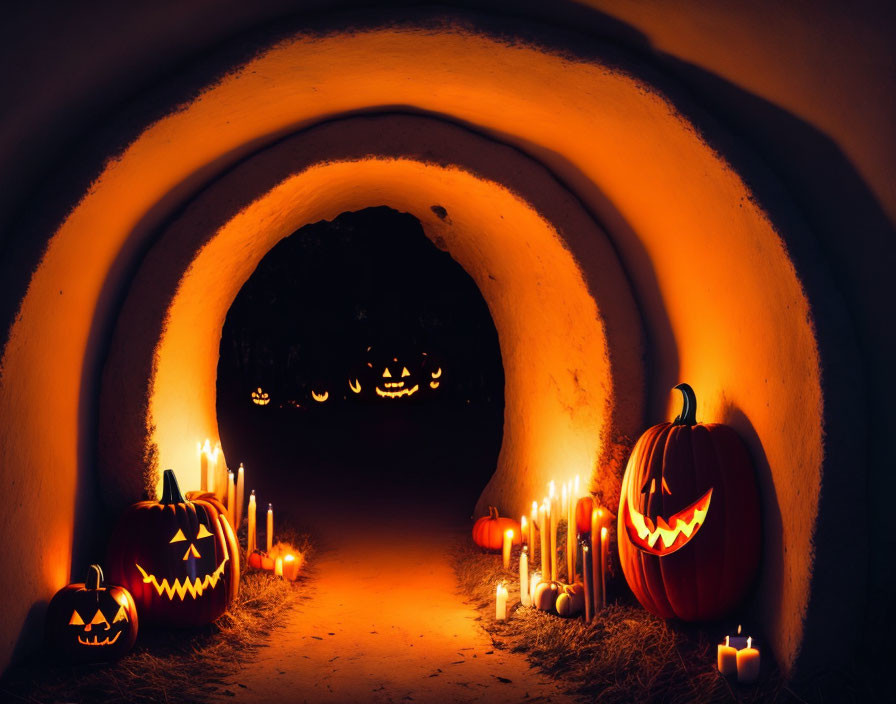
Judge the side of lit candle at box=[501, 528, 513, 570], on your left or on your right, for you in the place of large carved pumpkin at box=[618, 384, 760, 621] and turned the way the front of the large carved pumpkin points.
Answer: on your right

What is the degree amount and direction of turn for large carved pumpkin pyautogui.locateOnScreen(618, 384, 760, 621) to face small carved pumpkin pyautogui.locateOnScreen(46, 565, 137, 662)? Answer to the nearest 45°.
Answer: approximately 45° to its right

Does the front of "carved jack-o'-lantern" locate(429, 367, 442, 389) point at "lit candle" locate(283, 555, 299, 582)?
yes

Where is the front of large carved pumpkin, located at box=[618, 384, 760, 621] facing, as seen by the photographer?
facing the viewer and to the left of the viewer

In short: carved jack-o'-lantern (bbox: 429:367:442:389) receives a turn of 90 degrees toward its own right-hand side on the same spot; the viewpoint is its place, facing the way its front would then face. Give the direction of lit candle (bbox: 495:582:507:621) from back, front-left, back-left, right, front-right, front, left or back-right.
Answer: left

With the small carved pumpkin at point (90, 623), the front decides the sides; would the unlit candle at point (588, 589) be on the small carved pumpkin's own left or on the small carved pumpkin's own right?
on the small carved pumpkin's own left

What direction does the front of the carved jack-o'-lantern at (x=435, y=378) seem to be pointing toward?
toward the camera

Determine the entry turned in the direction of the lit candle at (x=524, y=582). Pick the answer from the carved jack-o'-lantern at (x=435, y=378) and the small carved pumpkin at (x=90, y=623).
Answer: the carved jack-o'-lantern

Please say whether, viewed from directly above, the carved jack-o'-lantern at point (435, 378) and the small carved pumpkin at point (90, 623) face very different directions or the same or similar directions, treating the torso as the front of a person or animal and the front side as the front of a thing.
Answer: same or similar directions

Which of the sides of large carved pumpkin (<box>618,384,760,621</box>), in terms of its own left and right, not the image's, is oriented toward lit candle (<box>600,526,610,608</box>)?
right

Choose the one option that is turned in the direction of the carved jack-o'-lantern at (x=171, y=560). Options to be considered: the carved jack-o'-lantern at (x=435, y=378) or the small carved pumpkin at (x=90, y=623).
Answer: the carved jack-o'-lantern at (x=435, y=378)

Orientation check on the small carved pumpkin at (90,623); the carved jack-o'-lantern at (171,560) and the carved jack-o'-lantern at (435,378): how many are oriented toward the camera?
3

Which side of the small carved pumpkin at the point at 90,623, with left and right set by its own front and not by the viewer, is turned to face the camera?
front

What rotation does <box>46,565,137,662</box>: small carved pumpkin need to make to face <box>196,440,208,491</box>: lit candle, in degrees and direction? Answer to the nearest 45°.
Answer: approximately 180°

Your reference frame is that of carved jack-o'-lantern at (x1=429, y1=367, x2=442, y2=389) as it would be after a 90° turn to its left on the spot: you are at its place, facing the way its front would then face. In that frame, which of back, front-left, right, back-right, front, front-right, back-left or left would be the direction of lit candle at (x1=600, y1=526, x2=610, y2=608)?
right

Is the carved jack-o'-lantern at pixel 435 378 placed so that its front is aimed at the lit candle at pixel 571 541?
yes

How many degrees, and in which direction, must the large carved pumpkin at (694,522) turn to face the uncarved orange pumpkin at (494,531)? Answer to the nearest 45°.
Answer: approximately 90° to its right

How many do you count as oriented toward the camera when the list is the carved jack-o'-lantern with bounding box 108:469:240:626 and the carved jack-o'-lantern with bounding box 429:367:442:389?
2
